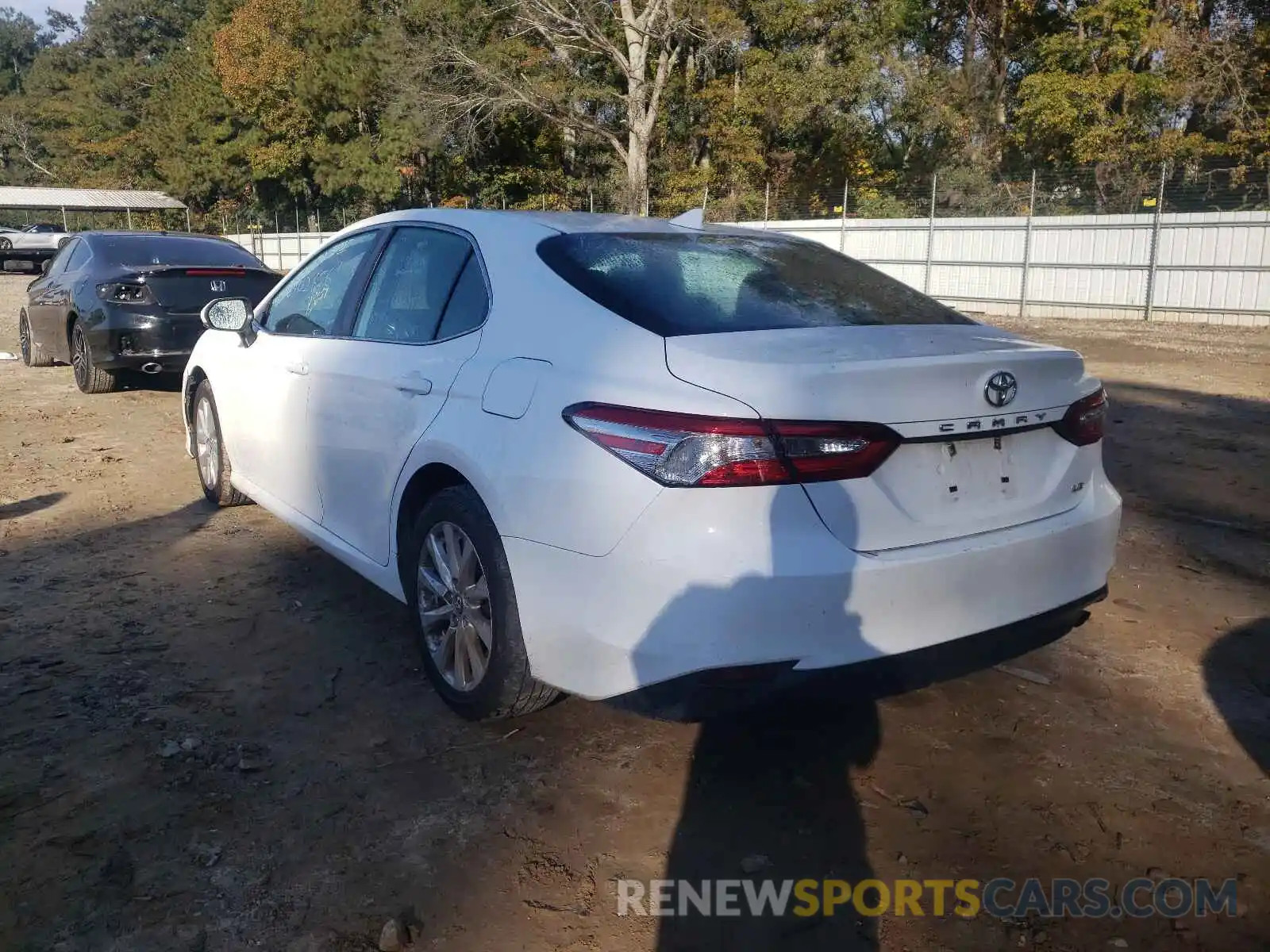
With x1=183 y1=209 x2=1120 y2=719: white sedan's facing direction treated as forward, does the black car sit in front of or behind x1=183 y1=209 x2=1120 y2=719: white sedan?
in front

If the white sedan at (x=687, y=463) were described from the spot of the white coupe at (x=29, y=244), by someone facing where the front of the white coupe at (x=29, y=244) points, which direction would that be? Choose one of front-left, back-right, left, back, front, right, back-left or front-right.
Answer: left

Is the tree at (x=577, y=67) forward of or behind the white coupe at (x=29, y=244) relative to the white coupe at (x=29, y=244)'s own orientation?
behind

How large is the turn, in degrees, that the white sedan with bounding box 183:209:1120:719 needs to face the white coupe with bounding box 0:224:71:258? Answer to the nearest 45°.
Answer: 0° — it already faces it

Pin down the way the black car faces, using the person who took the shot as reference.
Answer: facing away from the viewer and to the left of the viewer

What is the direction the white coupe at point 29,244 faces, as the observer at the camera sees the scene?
facing to the left of the viewer

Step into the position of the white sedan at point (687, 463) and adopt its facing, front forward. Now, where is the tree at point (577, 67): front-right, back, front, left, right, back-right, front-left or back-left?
front-right

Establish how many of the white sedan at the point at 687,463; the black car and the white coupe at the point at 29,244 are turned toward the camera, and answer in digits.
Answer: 0

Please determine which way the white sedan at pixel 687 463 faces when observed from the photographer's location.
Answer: facing away from the viewer and to the left of the viewer

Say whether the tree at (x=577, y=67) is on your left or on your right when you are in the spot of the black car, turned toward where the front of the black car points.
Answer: on your right

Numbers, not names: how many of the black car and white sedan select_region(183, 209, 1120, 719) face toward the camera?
0
